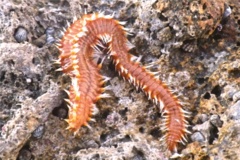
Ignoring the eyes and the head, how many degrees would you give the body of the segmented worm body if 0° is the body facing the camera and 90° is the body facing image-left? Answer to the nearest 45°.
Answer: approximately 0°
